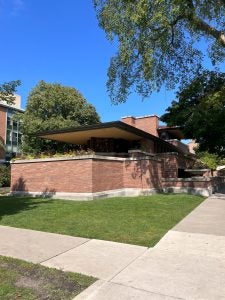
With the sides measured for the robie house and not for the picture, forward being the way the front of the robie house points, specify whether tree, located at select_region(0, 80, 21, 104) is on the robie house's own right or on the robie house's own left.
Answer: on the robie house's own right

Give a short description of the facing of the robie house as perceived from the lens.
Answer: facing the viewer and to the right of the viewer

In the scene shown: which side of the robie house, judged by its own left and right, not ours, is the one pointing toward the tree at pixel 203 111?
left

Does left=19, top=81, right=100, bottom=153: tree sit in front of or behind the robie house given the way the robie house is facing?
behind
